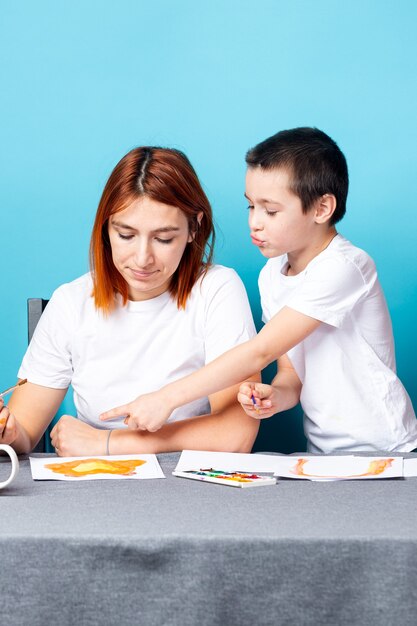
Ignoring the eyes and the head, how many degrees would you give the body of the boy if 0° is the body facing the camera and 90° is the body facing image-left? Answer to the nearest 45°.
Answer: approximately 45°

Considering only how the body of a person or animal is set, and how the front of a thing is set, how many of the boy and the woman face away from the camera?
0

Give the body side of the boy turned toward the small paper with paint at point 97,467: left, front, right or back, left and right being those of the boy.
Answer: front

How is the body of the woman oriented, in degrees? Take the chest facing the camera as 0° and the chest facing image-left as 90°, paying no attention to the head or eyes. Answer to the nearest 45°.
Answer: approximately 0°

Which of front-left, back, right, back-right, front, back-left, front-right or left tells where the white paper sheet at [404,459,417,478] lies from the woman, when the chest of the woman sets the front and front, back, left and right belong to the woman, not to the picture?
front-left

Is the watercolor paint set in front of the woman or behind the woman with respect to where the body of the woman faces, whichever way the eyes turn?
in front

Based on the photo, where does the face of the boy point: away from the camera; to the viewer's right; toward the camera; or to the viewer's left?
to the viewer's left
